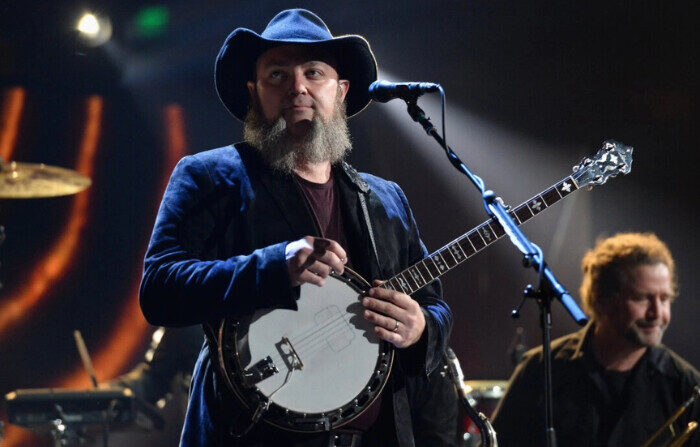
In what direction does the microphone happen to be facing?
to the viewer's left

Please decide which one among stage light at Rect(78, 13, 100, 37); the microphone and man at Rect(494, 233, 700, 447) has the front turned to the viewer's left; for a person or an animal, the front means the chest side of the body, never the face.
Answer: the microphone

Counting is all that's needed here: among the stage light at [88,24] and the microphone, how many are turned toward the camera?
1

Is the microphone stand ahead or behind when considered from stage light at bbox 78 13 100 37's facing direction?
ahead

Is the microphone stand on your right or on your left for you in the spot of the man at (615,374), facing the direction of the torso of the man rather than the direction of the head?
on your right

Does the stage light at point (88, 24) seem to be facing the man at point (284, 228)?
yes

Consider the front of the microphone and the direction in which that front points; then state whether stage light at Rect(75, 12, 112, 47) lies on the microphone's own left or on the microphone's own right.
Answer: on the microphone's own right

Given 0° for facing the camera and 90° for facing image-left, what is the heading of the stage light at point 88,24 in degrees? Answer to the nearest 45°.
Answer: approximately 0°

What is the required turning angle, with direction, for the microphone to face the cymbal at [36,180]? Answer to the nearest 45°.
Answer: approximately 45° to its right

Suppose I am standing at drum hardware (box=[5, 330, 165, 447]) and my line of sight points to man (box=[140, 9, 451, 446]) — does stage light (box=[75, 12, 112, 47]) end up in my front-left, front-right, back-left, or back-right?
back-left
